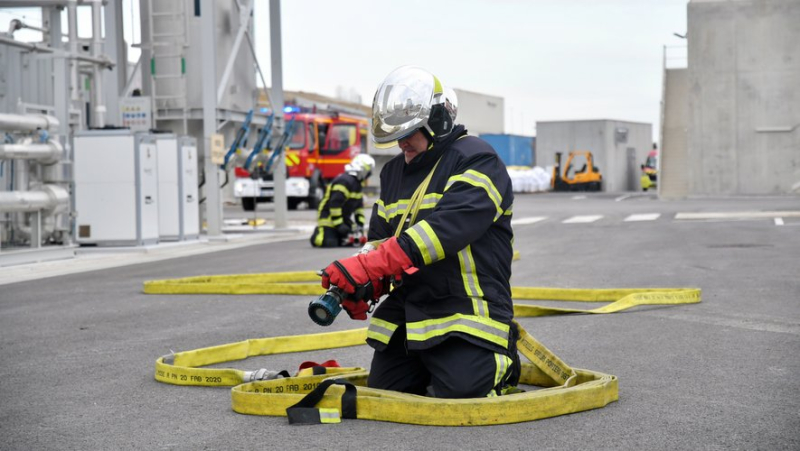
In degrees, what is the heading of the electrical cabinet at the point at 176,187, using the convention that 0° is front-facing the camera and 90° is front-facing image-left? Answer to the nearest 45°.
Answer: approximately 315°

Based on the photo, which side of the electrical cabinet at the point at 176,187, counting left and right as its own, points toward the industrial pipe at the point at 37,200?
right

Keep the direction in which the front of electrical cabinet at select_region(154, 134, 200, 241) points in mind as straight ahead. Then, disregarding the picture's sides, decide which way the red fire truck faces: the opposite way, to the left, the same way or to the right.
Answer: to the right

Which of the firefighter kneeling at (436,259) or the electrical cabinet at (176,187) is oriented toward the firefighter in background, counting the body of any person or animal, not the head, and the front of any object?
the electrical cabinet

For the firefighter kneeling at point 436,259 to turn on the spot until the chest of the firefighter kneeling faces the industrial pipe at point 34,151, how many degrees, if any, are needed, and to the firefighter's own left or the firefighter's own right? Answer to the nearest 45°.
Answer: approximately 90° to the firefighter's own right
